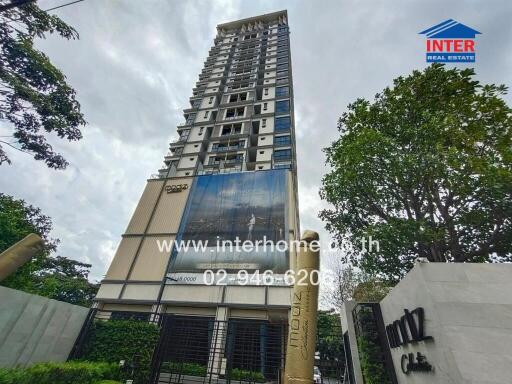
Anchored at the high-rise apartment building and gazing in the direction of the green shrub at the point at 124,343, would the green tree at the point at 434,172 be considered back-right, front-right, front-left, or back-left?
front-left

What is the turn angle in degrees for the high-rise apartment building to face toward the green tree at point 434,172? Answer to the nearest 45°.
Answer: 0° — it already faces it

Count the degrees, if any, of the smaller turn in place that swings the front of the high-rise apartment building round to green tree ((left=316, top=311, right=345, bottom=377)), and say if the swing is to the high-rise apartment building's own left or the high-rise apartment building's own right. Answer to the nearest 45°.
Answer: approximately 45° to the high-rise apartment building's own left

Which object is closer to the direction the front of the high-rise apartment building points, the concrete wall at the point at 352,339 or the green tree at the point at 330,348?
the concrete wall

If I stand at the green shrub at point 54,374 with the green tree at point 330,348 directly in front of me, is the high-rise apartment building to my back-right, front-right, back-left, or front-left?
front-left

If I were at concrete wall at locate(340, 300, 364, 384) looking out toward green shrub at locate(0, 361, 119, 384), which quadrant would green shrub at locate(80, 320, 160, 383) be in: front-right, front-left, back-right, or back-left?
front-right

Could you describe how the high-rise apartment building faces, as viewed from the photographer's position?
facing the viewer

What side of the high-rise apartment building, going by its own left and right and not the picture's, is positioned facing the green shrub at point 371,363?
front

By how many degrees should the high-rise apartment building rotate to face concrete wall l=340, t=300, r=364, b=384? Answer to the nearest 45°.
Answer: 0° — it already faces it
